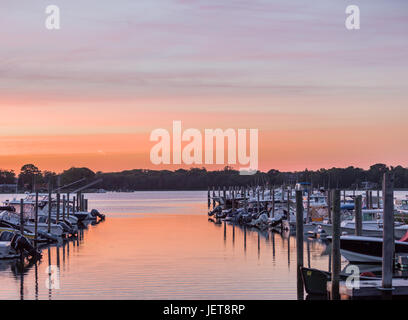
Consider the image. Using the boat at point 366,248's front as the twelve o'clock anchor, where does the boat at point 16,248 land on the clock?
the boat at point 16,248 is roughly at 12 o'clock from the boat at point 366,248.

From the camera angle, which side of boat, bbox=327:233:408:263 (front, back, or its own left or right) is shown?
left

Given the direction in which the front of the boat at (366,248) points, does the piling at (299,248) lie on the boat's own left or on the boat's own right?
on the boat's own left

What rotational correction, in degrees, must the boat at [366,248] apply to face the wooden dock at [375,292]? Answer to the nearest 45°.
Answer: approximately 90° to its left
